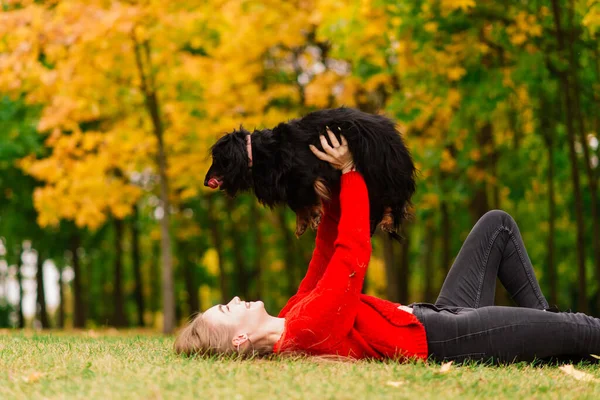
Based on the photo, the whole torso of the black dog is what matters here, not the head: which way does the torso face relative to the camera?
to the viewer's left

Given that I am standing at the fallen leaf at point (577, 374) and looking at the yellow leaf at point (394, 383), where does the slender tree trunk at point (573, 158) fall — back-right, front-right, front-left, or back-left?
back-right

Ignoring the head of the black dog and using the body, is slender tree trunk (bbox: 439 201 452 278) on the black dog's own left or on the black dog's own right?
on the black dog's own right

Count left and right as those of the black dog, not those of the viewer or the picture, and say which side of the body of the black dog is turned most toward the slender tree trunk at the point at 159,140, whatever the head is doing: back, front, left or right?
right

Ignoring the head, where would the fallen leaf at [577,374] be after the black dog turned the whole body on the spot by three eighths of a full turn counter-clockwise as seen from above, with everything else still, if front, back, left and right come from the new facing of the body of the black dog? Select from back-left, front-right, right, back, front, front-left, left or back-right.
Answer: front-left

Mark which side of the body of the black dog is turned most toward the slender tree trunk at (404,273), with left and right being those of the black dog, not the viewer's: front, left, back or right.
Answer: right

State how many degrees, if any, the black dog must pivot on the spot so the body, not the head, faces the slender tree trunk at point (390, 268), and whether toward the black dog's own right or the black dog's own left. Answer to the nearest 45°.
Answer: approximately 90° to the black dog's own right
